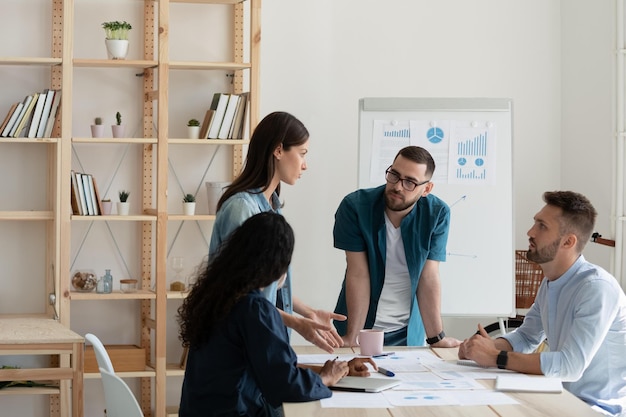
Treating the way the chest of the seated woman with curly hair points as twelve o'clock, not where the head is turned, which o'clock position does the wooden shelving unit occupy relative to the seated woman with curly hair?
The wooden shelving unit is roughly at 10 o'clock from the seated woman with curly hair.

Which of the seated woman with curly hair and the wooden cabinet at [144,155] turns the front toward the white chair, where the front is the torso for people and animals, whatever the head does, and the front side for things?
the wooden cabinet

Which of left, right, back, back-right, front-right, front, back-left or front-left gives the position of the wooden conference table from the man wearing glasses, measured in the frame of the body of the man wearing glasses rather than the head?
front

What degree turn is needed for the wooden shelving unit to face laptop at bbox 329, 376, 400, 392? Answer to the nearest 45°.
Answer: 0° — it already faces it

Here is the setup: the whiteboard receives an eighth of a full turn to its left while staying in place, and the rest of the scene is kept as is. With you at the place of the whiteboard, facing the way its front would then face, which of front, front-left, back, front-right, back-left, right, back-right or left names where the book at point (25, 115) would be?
back-right

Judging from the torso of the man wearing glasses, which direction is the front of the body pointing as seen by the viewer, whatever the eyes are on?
toward the camera

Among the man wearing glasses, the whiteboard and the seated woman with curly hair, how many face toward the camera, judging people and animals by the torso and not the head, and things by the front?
2

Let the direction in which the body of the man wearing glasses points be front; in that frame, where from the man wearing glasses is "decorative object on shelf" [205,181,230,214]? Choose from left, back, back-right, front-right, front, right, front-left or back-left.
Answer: back-right

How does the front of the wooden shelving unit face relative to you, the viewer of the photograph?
facing the viewer

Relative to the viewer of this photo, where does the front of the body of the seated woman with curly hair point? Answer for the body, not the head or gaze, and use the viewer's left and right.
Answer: facing away from the viewer and to the right of the viewer

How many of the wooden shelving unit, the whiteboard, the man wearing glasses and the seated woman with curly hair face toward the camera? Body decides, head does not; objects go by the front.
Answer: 3

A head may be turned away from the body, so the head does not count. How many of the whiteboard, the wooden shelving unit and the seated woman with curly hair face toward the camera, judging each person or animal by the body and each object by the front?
2

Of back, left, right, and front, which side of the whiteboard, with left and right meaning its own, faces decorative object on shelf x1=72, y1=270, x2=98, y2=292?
right
